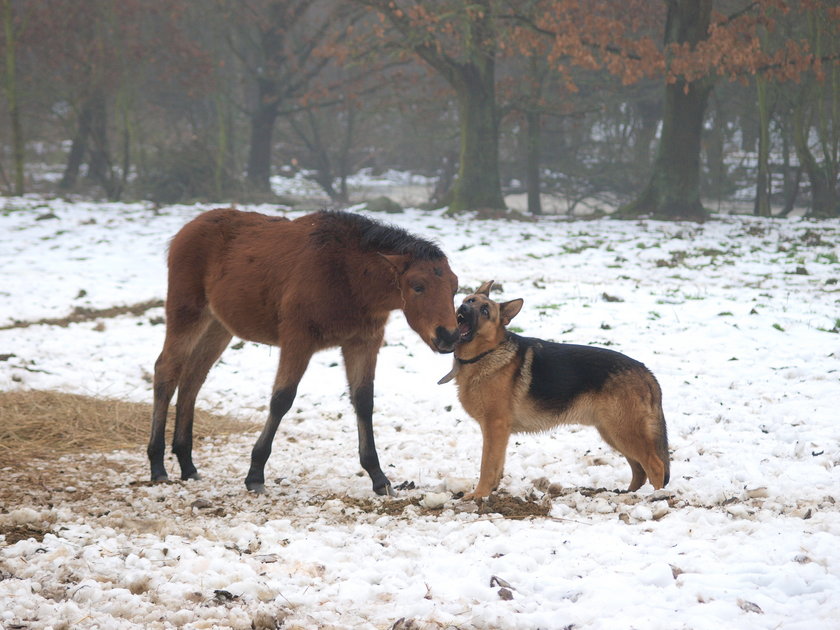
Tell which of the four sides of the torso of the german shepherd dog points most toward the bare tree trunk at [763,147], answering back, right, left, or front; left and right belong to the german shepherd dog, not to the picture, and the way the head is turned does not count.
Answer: right

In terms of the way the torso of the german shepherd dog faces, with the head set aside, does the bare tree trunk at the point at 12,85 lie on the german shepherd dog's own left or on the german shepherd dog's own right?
on the german shepherd dog's own right

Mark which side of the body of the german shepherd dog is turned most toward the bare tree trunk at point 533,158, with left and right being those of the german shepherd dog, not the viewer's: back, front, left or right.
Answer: right

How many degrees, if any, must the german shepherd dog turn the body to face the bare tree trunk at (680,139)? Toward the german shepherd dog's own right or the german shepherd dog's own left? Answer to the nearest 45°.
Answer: approximately 90° to the german shepherd dog's own right

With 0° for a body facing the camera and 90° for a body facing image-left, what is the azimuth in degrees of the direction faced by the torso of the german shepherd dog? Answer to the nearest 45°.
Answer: approximately 90°
